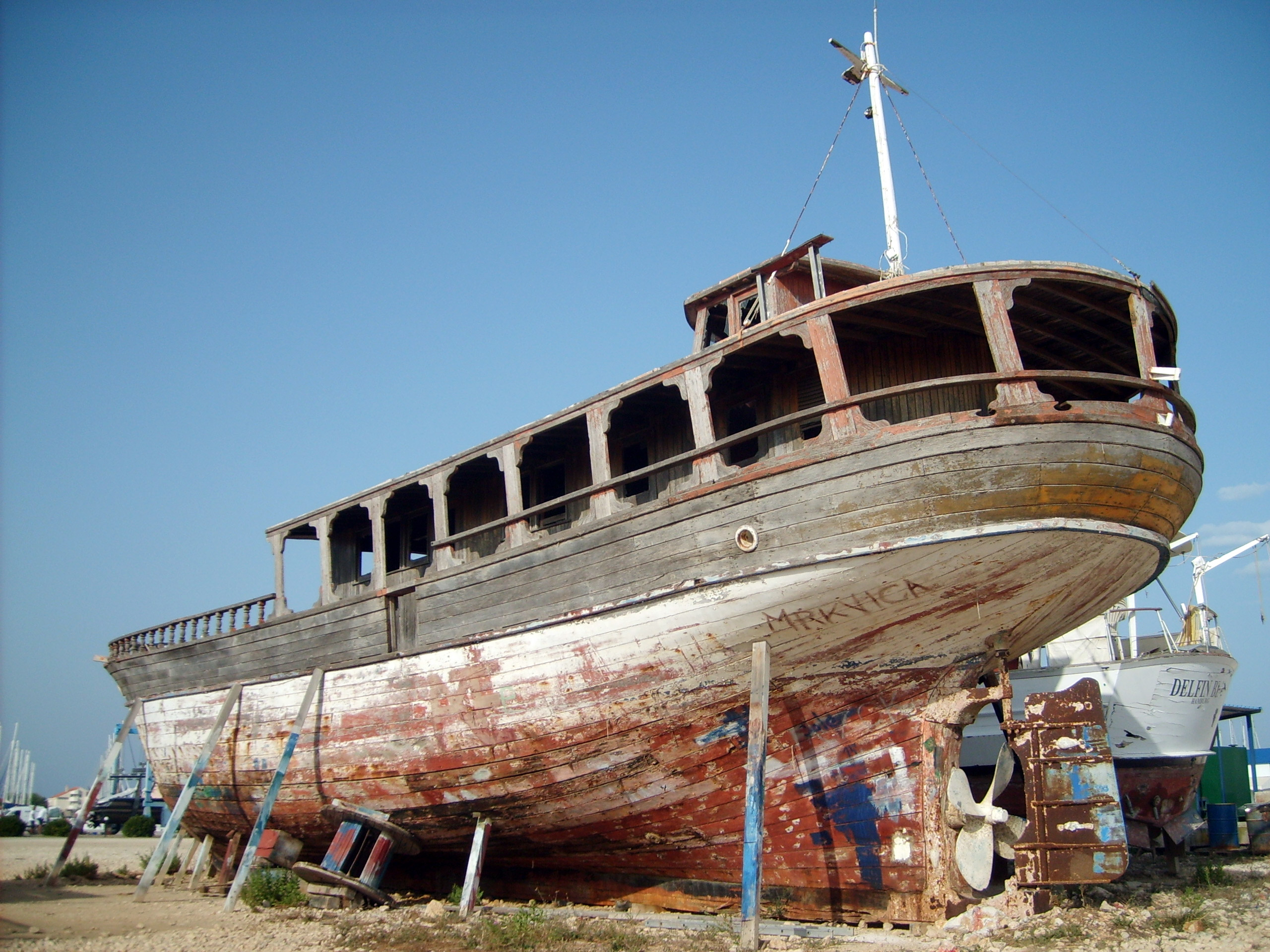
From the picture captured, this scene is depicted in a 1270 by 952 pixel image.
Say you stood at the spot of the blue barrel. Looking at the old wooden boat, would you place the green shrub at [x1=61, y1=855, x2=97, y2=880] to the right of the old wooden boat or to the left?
right

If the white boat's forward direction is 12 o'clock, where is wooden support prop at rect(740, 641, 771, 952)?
The wooden support prop is roughly at 8 o'clock from the white boat.

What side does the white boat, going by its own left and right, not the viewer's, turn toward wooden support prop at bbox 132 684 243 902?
left

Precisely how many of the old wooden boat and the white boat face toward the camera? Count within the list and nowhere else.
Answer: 0

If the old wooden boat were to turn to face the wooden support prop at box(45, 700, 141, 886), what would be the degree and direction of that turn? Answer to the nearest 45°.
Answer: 0° — it already faces it

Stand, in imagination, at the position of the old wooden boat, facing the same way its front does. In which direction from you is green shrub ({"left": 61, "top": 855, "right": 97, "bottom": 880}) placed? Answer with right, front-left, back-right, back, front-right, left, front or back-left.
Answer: front

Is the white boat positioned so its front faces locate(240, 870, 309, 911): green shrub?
no

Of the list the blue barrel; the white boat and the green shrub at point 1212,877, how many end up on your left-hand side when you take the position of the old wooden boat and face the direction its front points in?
0

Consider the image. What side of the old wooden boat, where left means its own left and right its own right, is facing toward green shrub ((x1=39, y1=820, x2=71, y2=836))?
front

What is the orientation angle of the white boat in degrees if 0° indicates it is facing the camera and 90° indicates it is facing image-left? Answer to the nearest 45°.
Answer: approximately 135°

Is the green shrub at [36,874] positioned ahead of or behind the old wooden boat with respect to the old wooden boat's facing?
ahead

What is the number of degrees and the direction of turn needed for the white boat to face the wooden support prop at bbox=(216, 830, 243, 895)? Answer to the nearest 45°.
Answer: approximately 90° to its left

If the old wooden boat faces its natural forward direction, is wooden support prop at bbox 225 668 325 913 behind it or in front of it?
in front

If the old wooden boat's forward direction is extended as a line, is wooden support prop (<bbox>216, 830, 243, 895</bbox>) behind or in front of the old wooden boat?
in front

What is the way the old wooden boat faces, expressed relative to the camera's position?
facing away from the viewer and to the left of the viewer

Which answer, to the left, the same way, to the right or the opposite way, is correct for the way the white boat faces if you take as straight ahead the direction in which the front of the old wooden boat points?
the same way
